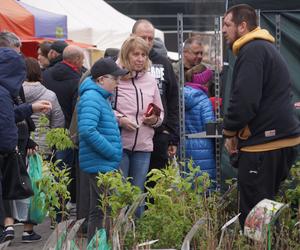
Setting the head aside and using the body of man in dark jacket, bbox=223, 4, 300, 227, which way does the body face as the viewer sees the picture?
to the viewer's left

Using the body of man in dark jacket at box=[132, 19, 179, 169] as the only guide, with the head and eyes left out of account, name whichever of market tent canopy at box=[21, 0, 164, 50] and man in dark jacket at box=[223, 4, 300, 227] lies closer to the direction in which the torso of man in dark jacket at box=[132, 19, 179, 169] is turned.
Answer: the man in dark jacket

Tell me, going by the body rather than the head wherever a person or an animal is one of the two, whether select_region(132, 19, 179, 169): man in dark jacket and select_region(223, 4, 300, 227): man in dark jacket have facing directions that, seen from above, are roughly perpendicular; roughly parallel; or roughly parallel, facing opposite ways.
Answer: roughly perpendicular

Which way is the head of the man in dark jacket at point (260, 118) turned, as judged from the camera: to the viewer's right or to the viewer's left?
to the viewer's left

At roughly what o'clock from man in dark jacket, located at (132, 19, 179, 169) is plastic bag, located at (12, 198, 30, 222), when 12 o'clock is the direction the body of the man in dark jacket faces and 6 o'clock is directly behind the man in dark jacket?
The plastic bag is roughly at 3 o'clock from the man in dark jacket.
